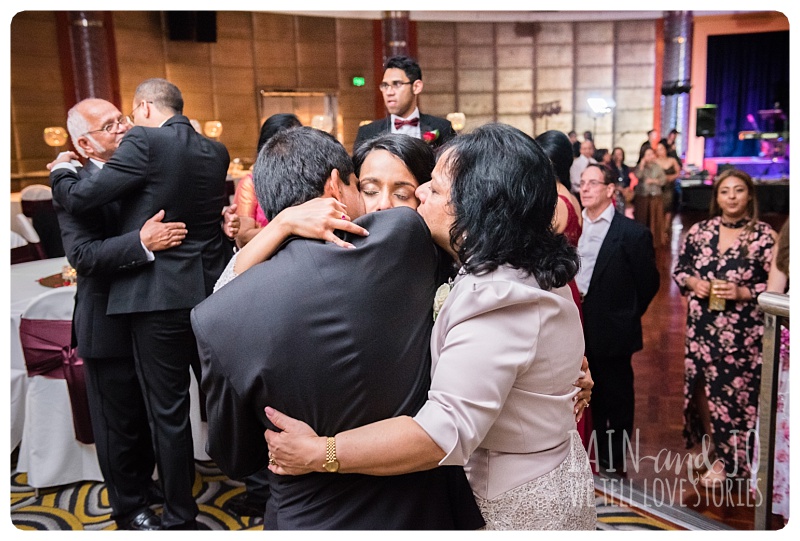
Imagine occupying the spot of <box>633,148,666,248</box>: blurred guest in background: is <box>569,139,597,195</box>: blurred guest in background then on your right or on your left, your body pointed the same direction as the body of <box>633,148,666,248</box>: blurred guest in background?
on your right

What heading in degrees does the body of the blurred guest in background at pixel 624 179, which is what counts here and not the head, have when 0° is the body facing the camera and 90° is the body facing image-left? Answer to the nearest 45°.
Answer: approximately 0°

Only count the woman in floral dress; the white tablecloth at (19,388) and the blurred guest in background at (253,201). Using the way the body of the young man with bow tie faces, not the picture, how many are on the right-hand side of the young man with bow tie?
2

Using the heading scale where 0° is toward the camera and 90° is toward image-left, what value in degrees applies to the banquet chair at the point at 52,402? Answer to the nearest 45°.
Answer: approximately 135°
